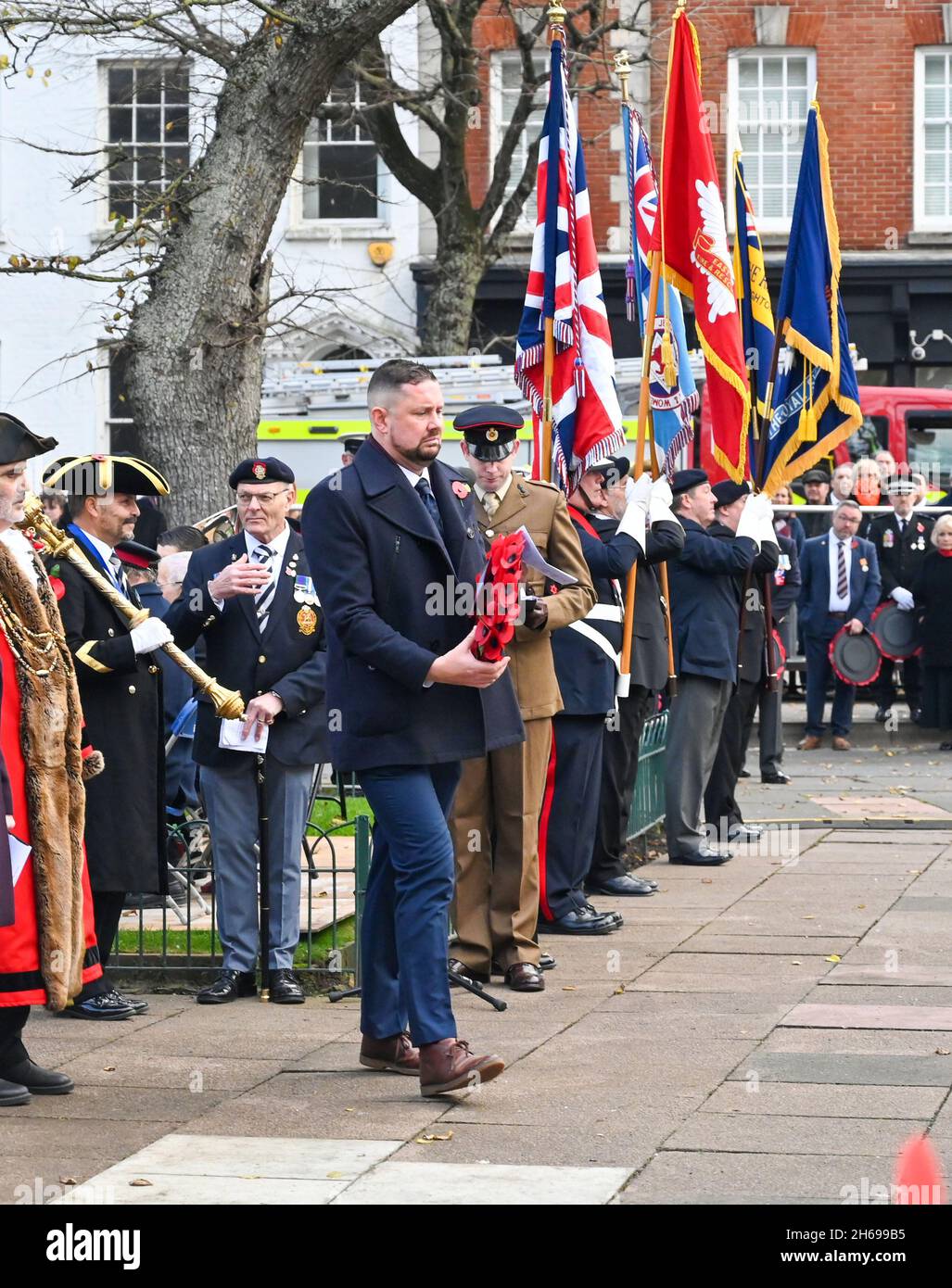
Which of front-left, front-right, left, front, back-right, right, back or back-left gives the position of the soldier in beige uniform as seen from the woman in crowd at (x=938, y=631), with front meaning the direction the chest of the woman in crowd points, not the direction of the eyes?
front

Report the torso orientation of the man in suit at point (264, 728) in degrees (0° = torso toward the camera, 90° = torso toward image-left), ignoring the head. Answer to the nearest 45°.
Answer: approximately 0°

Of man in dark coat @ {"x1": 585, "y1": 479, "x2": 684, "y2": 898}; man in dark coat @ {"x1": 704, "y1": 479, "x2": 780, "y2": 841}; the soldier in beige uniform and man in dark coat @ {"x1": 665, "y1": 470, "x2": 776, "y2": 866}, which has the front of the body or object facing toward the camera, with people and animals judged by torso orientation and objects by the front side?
the soldier in beige uniform

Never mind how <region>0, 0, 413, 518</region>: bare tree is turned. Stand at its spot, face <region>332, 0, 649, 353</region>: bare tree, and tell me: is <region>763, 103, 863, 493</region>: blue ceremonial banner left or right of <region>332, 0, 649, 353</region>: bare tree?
right

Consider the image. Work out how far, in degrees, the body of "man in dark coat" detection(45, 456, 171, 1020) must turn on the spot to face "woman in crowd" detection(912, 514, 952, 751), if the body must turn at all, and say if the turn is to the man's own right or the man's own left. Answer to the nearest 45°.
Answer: approximately 45° to the man's own left

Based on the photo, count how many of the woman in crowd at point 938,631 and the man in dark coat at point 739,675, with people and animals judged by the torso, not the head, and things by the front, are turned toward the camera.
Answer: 1

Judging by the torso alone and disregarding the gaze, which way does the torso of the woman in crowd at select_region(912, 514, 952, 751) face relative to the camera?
toward the camera
